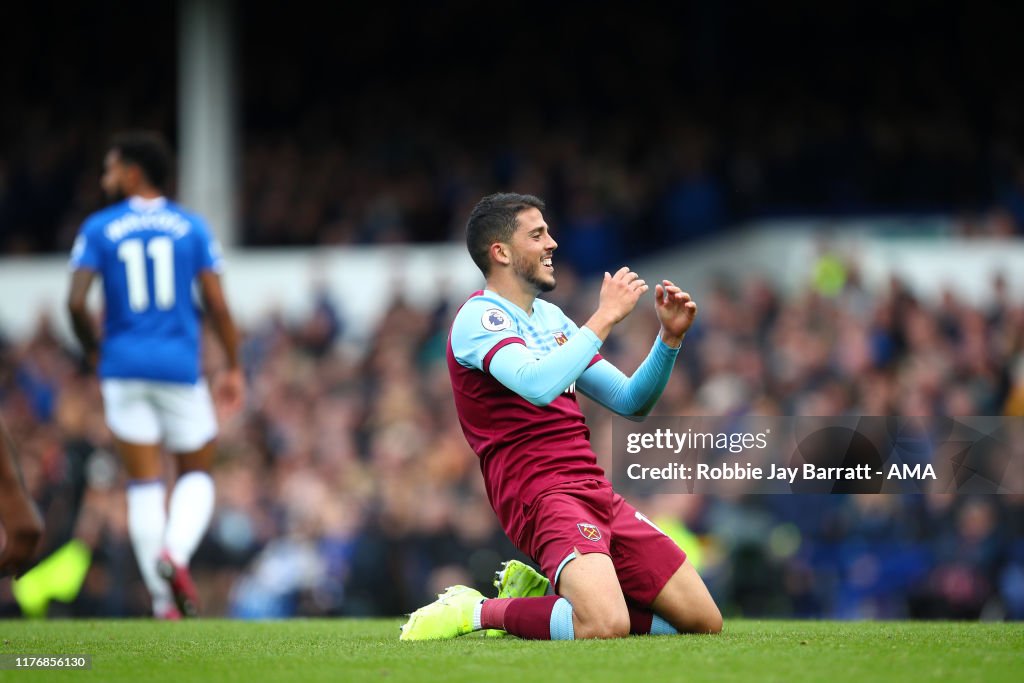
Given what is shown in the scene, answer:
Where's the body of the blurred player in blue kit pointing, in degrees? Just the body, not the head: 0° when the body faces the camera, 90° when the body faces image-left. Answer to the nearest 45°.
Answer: approximately 180°

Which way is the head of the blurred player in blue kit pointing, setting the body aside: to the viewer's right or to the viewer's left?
to the viewer's left
